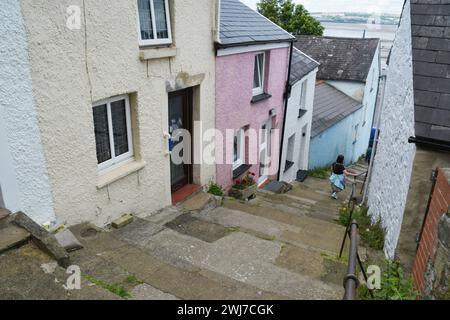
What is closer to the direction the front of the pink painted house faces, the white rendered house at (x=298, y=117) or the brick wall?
the brick wall

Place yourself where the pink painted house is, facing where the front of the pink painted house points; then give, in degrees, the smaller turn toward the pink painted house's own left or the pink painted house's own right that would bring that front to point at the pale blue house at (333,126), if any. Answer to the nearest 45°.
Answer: approximately 90° to the pink painted house's own left

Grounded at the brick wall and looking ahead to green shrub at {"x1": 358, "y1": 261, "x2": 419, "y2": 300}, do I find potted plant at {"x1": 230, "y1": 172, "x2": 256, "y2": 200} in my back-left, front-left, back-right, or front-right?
back-right

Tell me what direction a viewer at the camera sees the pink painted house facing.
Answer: facing the viewer and to the right of the viewer

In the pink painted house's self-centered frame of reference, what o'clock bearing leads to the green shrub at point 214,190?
The green shrub is roughly at 2 o'clock from the pink painted house.

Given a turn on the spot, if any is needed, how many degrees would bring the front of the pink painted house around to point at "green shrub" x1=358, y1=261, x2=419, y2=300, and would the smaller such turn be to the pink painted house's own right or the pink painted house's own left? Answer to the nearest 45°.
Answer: approximately 45° to the pink painted house's own right

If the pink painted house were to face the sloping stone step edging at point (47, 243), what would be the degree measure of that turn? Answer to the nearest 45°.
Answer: approximately 45° to its right

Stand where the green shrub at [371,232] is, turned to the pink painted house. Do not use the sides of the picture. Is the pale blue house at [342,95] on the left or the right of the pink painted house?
right

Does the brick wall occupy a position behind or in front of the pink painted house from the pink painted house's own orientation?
in front
